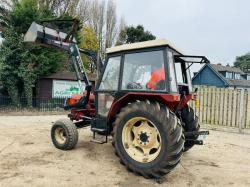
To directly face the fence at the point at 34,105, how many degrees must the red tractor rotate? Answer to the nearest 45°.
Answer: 0° — it already faces it

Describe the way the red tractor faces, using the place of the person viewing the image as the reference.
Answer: facing away from the viewer and to the left of the viewer

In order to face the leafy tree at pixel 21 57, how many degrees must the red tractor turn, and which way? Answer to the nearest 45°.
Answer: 0° — it already faces it

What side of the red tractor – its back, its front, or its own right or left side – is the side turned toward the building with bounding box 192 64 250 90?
right

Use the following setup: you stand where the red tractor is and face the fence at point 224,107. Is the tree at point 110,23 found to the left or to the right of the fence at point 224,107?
left

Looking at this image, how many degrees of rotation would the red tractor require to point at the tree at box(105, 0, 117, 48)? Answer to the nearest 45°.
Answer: approximately 45° to its right

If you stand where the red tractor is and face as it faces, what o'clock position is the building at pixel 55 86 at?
The building is roughly at 1 o'clock from the red tractor.
